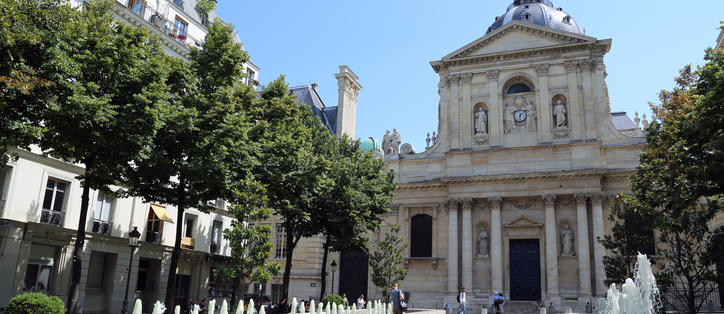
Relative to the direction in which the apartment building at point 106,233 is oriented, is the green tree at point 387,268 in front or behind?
in front

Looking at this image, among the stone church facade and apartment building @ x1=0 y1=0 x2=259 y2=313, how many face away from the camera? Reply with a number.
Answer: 0

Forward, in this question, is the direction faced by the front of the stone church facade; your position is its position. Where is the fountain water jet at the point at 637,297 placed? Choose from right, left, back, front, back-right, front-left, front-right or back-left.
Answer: front

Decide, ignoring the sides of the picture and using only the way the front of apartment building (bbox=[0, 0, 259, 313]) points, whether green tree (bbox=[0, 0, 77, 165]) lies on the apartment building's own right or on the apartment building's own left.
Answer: on the apartment building's own right

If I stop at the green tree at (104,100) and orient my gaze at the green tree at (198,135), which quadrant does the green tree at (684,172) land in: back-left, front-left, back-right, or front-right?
front-right

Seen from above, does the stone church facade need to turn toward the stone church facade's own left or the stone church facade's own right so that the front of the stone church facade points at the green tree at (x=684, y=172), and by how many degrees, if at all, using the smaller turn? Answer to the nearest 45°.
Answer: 0° — it already faces it

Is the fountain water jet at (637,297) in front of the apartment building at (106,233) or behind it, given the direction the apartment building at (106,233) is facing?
in front

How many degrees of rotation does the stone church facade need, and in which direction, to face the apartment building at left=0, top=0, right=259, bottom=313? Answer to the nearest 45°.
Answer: approximately 45° to its right

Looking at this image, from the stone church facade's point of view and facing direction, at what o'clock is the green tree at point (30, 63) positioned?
The green tree is roughly at 1 o'clock from the stone church facade.

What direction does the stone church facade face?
toward the camera

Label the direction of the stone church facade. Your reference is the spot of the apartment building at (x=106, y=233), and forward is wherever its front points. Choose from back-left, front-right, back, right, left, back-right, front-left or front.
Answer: front-left

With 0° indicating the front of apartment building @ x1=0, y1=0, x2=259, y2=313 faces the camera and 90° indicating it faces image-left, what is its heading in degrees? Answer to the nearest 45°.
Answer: approximately 315°

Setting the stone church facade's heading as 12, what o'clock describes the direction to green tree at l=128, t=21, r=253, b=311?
The green tree is roughly at 1 o'clock from the stone church facade.

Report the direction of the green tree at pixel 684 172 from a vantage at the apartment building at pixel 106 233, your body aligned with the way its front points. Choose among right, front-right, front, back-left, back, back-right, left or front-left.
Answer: front

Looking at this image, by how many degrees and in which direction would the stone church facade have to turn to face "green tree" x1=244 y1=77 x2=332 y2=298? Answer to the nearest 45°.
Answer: approximately 45° to its right

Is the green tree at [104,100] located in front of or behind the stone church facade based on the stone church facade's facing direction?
in front

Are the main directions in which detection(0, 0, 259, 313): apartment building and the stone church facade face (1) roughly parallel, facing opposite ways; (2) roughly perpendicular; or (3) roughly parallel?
roughly perpendicular
